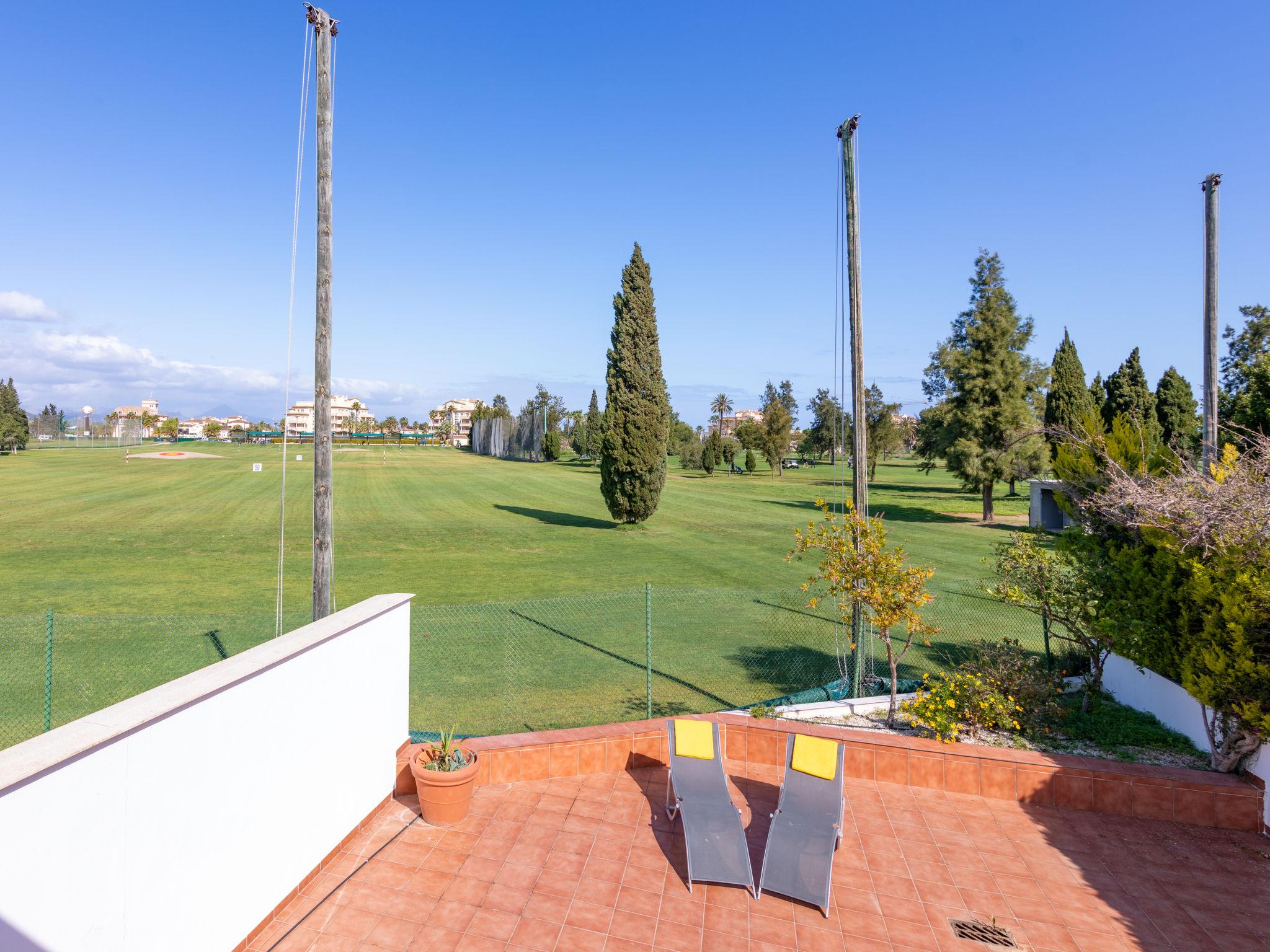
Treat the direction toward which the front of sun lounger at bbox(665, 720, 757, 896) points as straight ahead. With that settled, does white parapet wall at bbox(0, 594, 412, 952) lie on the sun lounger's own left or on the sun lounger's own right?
on the sun lounger's own right

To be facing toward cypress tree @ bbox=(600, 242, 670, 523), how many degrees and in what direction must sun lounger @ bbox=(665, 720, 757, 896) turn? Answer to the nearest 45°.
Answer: approximately 180°

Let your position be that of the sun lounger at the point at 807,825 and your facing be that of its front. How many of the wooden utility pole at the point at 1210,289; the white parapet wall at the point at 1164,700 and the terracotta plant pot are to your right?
1

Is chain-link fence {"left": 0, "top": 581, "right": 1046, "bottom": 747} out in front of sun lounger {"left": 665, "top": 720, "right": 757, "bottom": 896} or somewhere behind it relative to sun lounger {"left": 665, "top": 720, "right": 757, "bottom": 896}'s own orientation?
behind

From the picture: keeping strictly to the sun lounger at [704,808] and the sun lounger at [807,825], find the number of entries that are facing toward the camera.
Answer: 2

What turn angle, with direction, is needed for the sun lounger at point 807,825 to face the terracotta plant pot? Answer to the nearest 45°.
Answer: approximately 90° to its right

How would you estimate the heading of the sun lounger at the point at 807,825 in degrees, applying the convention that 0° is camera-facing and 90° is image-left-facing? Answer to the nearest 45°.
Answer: approximately 0°

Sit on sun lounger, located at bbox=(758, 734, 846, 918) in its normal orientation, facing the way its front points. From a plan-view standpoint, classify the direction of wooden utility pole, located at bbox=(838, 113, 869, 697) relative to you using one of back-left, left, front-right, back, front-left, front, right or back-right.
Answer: back

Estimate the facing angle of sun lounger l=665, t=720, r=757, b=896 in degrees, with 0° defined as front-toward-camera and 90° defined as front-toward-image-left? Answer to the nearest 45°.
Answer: approximately 0°
